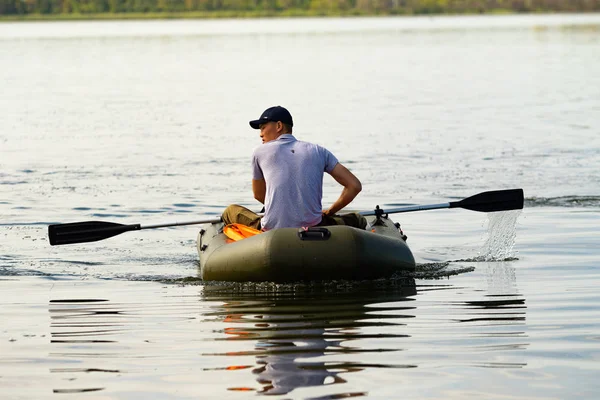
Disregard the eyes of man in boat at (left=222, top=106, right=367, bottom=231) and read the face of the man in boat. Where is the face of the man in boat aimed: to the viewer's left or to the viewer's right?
to the viewer's left

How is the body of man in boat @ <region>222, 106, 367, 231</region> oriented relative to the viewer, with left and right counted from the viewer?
facing away from the viewer

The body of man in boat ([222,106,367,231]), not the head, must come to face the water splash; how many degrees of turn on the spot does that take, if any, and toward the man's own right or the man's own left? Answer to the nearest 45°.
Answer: approximately 45° to the man's own right

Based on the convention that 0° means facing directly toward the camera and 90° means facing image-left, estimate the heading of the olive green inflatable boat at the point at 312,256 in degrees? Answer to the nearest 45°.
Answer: approximately 0°
